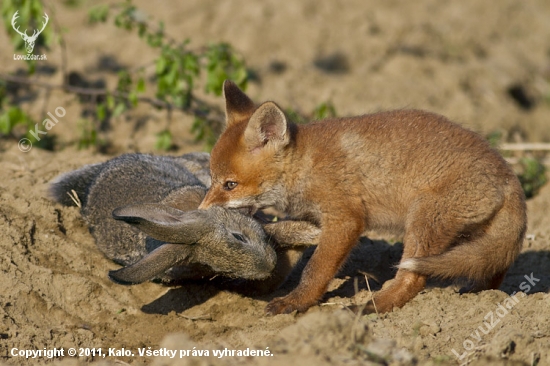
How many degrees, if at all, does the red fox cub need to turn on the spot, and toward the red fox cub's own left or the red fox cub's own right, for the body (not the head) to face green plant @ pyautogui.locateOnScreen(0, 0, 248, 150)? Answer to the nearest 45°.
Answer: approximately 45° to the red fox cub's own right

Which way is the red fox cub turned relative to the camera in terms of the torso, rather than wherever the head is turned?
to the viewer's left

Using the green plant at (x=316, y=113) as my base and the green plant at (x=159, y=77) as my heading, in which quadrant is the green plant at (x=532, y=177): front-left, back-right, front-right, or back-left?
back-left

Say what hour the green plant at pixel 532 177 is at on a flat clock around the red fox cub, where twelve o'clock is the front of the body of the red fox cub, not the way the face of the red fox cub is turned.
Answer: The green plant is roughly at 4 o'clock from the red fox cub.

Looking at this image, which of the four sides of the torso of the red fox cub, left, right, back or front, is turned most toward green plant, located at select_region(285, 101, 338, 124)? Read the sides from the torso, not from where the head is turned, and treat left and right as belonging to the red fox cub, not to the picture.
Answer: right
